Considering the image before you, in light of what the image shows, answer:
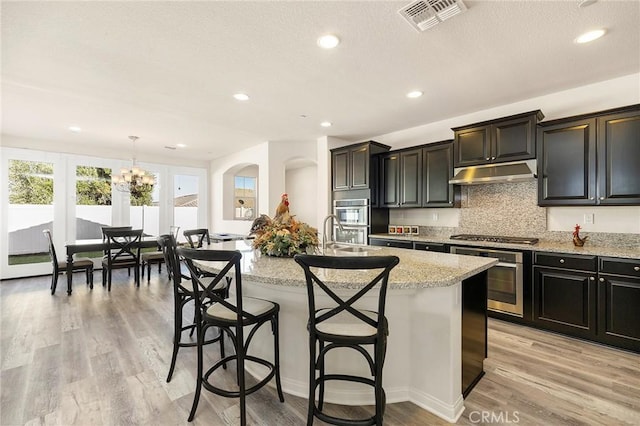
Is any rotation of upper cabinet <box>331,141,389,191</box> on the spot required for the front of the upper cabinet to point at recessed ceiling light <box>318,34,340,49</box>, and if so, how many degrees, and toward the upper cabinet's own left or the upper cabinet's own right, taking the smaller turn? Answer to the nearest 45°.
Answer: approximately 45° to the upper cabinet's own left

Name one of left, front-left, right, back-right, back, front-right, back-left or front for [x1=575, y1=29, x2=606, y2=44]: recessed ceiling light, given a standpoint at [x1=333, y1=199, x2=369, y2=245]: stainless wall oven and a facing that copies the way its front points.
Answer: left

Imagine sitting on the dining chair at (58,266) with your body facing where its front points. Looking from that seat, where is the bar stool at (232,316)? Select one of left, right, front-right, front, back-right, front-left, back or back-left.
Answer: right

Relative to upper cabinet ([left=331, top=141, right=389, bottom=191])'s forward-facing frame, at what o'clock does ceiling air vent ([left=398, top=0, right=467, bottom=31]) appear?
The ceiling air vent is roughly at 10 o'clock from the upper cabinet.

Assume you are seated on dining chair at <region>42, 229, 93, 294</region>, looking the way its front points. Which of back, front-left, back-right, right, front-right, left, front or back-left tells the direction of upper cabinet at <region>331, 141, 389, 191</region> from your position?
front-right

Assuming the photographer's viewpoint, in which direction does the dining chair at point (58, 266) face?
facing to the right of the viewer

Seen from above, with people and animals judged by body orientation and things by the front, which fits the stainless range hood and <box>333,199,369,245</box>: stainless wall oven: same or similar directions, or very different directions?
same or similar directions

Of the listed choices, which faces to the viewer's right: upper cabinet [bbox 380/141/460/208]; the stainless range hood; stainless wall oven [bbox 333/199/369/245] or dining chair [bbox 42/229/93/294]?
the dining chair

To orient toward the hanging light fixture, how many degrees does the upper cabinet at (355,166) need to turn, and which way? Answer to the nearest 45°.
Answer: approximately 45° to its right

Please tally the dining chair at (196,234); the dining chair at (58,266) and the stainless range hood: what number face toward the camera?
1

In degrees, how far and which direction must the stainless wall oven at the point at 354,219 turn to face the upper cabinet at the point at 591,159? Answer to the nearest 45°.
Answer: approximately 90° to its left

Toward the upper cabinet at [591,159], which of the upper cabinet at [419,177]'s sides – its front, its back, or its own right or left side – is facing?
left

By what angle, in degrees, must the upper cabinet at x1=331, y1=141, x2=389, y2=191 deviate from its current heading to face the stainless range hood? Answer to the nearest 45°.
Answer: approximately 90° to its left

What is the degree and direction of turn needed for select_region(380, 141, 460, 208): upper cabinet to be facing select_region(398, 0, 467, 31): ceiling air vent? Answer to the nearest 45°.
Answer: approximately 45° to its left
